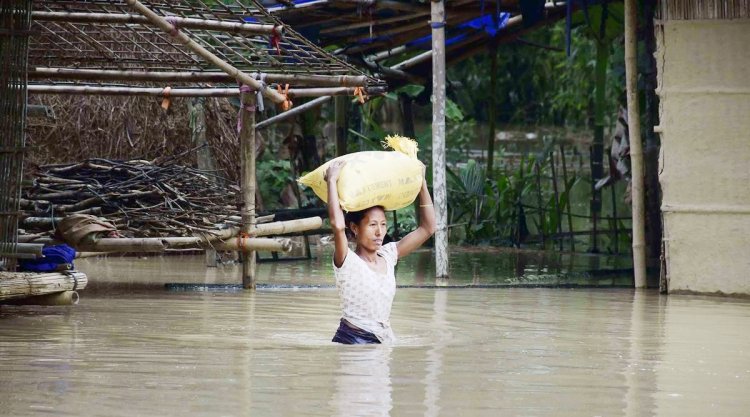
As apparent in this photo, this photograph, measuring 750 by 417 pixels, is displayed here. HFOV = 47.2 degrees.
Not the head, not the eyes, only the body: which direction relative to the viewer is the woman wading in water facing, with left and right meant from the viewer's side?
facing the viewer and to the right of the viewer

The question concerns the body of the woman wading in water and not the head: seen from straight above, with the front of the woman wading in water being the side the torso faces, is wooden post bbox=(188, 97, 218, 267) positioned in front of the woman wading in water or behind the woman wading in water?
behind

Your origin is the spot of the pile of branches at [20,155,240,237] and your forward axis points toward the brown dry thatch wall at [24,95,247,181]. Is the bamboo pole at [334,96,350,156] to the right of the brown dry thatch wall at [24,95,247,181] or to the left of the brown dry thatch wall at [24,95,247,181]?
right

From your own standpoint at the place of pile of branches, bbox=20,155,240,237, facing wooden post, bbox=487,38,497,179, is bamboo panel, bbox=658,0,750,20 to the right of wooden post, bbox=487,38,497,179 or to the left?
right

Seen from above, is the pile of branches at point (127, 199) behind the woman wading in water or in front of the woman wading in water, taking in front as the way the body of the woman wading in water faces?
behind

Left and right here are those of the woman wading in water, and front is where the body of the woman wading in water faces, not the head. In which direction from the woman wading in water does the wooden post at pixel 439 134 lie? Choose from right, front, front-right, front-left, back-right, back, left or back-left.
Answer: back-left

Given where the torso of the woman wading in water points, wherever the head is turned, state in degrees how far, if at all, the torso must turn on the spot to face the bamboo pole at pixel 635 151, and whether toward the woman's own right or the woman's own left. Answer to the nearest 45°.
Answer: approximately 90° to the woman's own left

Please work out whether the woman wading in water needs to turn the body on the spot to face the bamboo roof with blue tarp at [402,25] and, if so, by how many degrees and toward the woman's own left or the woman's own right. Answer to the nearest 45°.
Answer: approximately 135° to the woman's own left

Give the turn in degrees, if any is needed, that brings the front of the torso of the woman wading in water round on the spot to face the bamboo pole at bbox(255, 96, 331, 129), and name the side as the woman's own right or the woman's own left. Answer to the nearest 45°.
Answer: approximately 135° to the woman's own left

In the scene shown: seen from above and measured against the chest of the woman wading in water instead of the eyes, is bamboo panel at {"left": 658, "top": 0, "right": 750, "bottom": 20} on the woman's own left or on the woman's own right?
on the woman's own left
